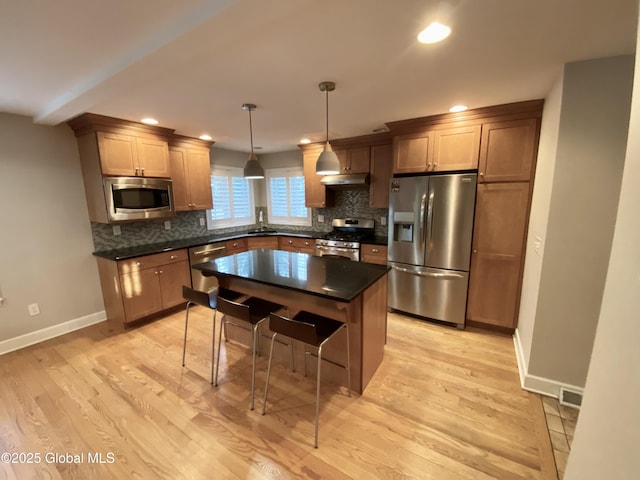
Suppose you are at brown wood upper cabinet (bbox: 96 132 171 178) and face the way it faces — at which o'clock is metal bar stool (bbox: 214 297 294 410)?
The metal bar stool is roughly at 1 o'clock from the brown wood upper cabinet.

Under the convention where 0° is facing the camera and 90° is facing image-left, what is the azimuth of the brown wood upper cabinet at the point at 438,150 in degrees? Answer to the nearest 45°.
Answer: approximately 45°

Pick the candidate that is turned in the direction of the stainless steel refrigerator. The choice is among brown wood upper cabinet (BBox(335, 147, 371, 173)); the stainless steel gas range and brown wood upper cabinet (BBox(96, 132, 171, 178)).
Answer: brown wood upper cabinet (BBox(96, 132, 171, 178))

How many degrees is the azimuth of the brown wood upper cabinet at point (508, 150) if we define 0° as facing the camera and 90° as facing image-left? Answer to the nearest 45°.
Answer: approximately 45°

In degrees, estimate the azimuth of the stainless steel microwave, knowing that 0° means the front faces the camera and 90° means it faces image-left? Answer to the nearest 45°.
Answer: approximately 315°

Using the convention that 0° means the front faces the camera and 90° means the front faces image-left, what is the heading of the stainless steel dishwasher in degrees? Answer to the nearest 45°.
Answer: approximately 315°
